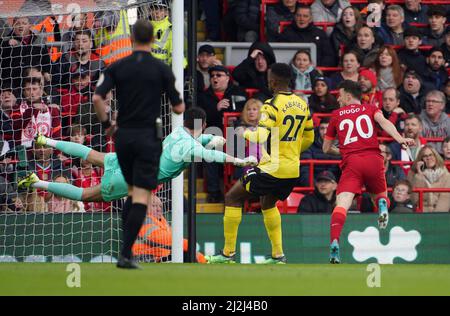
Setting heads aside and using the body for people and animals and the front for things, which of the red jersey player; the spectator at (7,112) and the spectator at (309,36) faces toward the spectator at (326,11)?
the red jersey player

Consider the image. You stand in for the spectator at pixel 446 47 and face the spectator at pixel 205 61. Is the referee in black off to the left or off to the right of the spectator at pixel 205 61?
left

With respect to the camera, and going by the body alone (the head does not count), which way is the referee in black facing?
away from the camera

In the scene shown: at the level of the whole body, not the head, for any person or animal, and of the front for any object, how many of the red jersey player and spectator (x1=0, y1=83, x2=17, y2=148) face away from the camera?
1

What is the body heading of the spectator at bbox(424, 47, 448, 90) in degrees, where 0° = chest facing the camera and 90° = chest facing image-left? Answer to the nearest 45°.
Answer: approximately 0°

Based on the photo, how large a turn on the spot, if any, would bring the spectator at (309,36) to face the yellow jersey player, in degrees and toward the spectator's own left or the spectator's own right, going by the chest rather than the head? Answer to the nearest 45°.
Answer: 0° — they already face them

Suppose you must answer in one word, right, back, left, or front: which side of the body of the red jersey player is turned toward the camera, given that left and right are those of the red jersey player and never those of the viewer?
back

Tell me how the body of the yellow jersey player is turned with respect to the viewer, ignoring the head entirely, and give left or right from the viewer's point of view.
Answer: facing away from the viewer and to the left of the viewer

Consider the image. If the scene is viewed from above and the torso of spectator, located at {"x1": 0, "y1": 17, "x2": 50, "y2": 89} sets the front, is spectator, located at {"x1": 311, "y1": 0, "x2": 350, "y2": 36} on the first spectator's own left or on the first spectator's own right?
on the first spectator's own left

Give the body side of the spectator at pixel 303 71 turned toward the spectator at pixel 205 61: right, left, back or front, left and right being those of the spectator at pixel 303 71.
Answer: right
